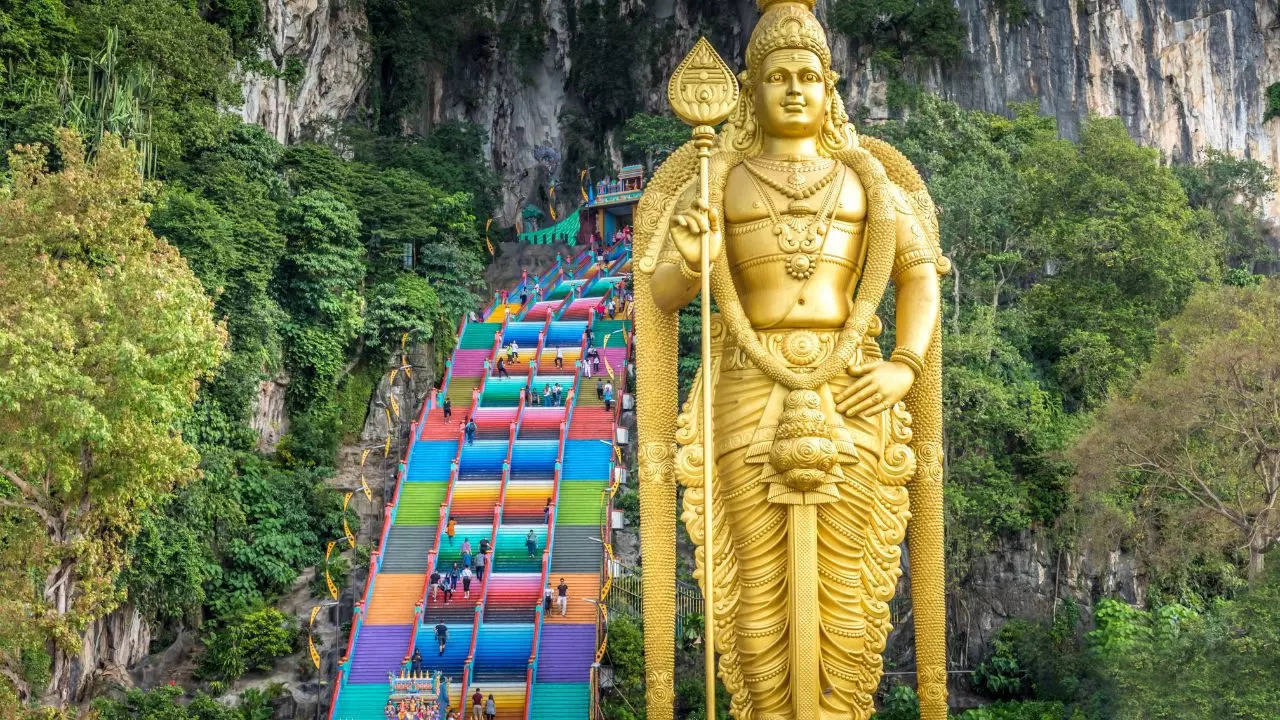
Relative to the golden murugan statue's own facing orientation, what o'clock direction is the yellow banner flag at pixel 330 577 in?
The yellow banner flag is roughly at 5 o'clock from the golden murugan statue.

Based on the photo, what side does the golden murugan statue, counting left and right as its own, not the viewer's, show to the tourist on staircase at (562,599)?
back

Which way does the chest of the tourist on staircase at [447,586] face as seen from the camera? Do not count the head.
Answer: away from the camera

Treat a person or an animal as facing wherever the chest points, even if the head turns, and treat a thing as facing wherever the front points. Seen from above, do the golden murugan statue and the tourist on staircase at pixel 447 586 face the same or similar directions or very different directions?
very different directions

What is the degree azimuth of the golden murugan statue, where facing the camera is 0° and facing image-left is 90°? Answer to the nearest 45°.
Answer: approximately 0°

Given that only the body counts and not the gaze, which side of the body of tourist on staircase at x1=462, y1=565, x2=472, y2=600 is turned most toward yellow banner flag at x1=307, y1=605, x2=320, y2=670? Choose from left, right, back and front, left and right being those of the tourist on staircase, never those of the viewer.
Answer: left

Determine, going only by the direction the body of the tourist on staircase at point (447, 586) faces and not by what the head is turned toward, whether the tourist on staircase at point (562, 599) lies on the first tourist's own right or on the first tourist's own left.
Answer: on the first tourist's own right
